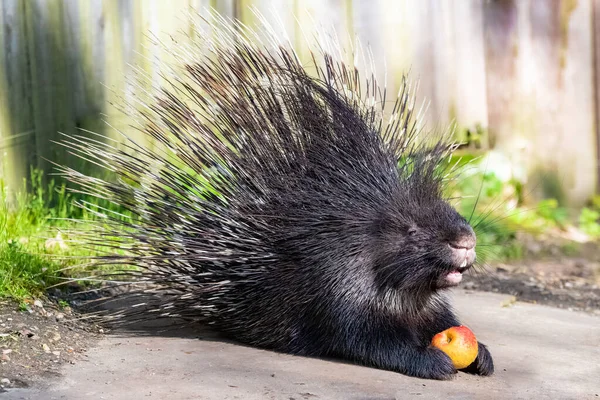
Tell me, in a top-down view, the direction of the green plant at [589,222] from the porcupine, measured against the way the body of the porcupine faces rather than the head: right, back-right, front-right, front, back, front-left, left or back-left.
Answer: front-left

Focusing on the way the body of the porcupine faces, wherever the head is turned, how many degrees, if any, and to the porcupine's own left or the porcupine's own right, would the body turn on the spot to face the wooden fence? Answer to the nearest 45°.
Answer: approximately 90° to the porcupine's own left

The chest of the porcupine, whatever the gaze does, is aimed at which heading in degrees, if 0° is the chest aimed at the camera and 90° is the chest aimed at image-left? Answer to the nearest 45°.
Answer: approximately 270°
